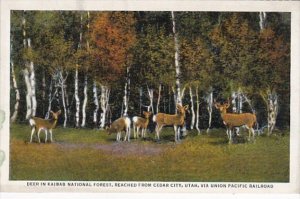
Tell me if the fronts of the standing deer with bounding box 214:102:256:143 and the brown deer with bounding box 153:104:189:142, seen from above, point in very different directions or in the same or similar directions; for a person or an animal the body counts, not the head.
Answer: very different directions

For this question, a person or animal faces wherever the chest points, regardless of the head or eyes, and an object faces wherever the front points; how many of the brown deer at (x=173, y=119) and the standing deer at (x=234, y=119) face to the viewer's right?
1

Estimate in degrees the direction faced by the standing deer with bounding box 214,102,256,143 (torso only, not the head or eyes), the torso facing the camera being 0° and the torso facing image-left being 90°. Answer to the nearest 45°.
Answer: approximately 90°

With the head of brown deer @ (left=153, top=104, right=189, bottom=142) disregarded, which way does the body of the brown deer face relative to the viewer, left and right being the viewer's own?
facing to the right of the viewer

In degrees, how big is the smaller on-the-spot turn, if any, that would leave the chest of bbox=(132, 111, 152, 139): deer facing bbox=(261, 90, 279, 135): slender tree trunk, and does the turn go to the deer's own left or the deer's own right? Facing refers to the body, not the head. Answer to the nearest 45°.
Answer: approximately 45° to the deer's own right

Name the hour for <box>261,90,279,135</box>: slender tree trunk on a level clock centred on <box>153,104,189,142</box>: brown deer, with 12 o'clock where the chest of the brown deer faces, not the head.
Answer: The slender tree trunk is roughly at 12 o'clock from the brown deer.
